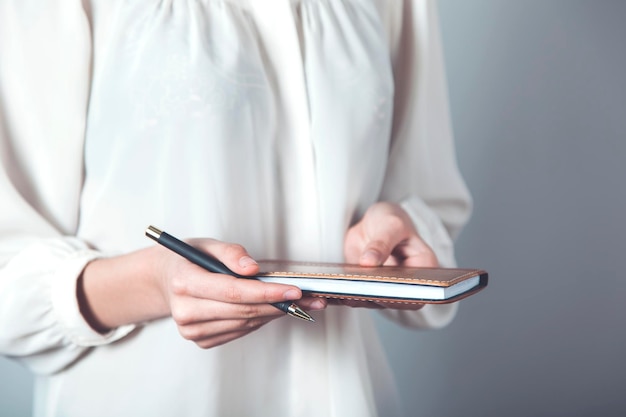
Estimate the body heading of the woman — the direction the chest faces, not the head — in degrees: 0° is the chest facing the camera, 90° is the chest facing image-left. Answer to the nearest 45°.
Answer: approximately 315°
